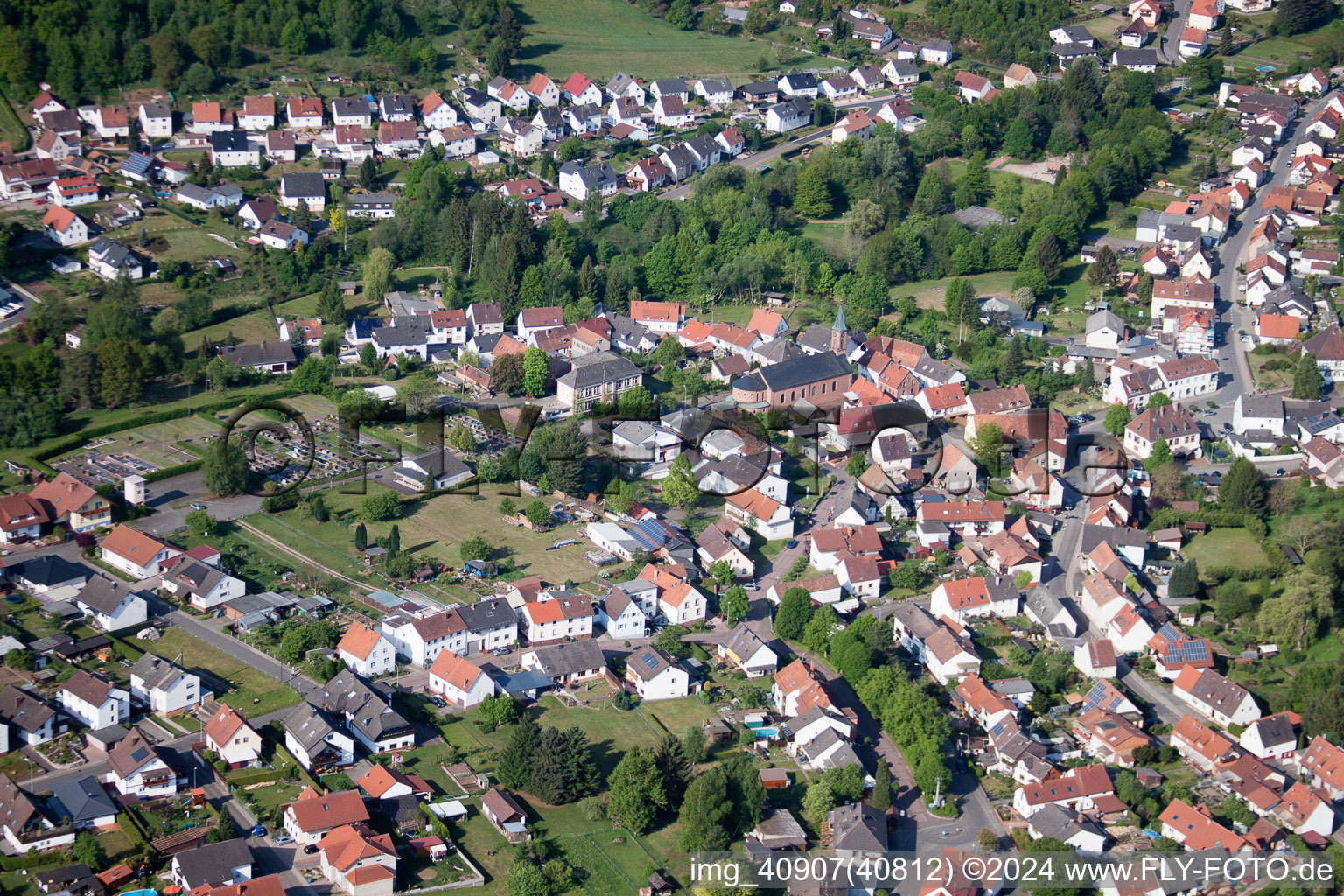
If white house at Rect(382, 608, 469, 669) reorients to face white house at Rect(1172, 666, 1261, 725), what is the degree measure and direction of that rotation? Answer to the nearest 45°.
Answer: approximately 45° to its left

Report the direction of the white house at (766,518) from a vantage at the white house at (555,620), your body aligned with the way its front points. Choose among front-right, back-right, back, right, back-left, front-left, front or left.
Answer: back-left

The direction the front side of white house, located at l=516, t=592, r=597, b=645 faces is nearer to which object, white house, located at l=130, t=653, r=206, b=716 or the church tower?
the white house

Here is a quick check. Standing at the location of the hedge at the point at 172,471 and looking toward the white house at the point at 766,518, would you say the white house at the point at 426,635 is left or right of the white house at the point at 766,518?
right

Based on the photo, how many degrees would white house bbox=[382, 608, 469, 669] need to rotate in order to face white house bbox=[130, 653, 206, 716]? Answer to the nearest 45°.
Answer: approximately 135° to its right

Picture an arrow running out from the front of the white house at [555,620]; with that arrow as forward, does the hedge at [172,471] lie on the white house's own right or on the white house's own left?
on the white house's own right

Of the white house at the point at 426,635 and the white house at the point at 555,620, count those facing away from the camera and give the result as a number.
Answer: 0

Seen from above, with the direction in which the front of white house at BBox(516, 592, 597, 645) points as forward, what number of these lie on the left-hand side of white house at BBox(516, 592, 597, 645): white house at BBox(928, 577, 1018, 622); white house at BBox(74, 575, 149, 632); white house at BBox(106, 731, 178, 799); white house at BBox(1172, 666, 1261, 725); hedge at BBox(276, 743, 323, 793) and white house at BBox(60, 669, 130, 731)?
2

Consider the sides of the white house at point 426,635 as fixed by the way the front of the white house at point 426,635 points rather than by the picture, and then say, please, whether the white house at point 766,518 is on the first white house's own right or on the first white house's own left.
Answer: on the first white house's own left

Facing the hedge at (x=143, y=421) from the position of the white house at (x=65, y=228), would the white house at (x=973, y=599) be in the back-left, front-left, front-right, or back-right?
front-left

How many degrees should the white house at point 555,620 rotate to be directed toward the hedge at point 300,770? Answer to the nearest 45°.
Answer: approximately 45° to its right

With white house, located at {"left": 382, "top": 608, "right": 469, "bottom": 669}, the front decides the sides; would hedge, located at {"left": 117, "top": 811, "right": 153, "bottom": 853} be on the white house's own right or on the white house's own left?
on the white house's own right

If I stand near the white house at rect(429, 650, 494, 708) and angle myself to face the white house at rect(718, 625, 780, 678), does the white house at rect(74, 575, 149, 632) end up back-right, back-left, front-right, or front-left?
back-left

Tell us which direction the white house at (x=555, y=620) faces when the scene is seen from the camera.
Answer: facing the viewer

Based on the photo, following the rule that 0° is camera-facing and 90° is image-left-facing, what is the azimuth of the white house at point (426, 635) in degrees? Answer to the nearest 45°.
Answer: approximately 315°

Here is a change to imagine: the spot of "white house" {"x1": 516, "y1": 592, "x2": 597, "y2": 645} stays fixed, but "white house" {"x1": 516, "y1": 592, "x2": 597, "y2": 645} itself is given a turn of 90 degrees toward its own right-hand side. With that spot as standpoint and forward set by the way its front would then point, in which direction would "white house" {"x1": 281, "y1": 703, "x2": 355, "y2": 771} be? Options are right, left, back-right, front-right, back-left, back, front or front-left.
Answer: front-left

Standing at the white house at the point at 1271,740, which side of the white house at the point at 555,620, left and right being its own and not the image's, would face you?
left

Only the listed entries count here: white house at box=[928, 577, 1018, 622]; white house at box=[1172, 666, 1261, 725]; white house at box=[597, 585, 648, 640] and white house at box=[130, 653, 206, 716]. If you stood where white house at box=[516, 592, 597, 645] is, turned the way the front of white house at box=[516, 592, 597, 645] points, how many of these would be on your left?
3

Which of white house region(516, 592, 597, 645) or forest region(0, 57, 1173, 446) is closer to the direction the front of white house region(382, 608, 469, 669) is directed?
the white house
